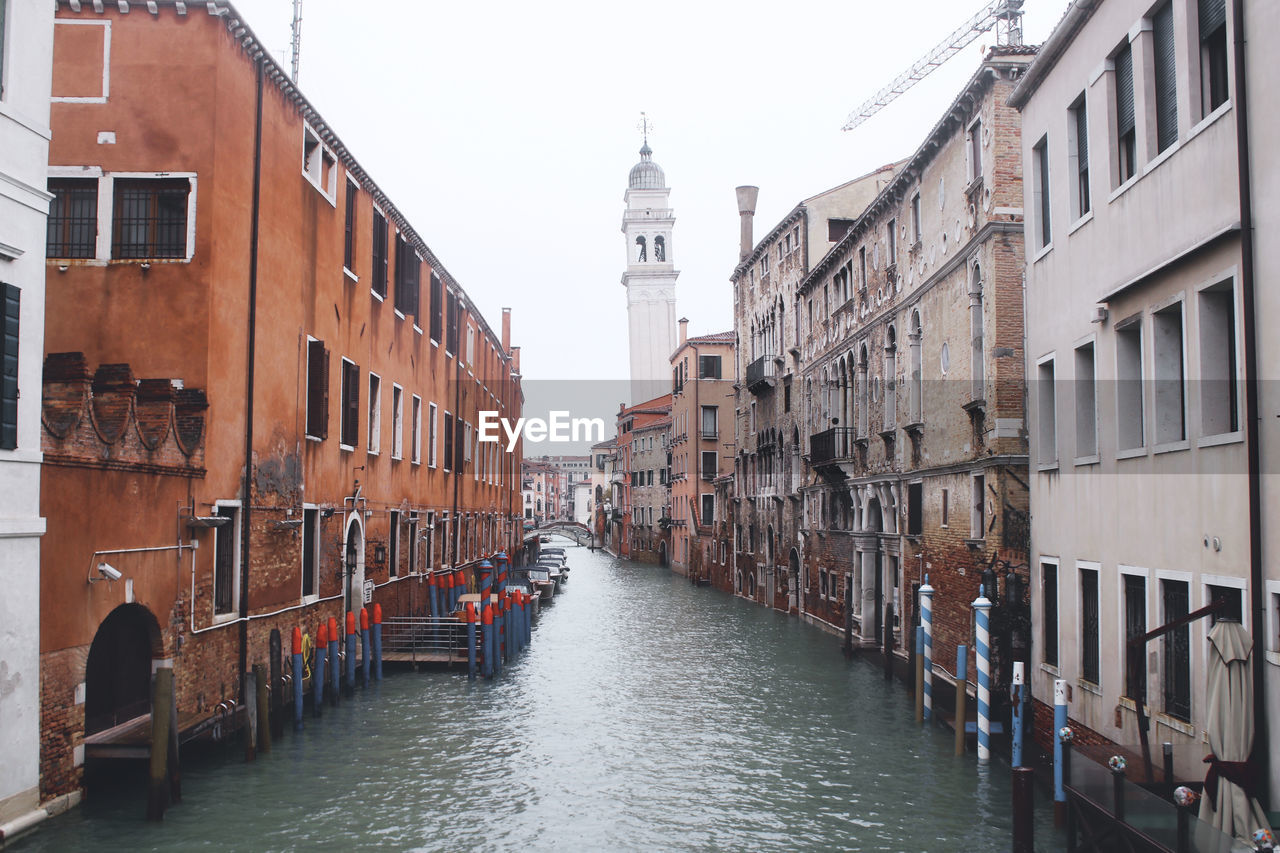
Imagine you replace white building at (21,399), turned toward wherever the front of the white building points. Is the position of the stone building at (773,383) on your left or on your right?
on your left

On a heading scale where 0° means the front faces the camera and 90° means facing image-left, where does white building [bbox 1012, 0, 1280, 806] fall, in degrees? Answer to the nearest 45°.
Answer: approximately 45°

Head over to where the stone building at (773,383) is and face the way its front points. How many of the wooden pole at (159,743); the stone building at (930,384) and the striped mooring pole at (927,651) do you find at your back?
0

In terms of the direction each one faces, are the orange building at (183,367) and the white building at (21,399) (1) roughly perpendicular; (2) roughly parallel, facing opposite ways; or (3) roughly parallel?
roughly parallel

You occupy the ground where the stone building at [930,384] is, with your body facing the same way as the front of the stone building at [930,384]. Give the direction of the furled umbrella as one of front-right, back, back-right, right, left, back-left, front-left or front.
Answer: front-left

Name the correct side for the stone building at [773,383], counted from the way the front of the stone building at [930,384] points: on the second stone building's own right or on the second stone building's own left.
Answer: on the second stone building's own right

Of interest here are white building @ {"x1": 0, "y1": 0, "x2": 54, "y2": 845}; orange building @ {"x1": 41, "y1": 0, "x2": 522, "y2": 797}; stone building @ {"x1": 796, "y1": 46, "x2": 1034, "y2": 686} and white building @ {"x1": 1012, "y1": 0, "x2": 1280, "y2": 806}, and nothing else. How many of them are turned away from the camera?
0

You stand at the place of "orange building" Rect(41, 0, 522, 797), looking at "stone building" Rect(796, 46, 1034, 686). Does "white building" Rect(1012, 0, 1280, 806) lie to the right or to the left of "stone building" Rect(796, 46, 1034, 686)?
right

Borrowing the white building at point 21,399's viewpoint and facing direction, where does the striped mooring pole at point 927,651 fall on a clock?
The striped mooring pole is roughly at 10 o'clock from the white building.

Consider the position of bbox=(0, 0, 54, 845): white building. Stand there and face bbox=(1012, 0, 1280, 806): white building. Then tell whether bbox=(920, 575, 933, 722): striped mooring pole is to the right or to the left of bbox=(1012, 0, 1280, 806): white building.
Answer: left

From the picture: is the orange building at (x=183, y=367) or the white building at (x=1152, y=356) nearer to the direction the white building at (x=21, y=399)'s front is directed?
the white building

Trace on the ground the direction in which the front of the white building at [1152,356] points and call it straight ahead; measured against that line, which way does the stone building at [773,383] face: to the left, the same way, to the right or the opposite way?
the same way

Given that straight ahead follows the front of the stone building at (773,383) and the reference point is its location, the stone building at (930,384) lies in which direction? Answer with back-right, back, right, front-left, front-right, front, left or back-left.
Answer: front-left

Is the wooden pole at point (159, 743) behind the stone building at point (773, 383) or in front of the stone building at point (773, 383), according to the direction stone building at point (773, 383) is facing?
in front

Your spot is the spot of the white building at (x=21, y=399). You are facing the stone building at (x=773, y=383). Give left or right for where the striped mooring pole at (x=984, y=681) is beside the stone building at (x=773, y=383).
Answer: right

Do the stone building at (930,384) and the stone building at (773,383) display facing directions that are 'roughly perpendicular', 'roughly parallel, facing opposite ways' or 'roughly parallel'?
roughly parallel

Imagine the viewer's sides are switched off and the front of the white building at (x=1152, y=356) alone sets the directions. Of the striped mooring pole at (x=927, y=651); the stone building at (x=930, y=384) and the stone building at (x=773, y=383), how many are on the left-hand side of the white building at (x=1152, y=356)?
0

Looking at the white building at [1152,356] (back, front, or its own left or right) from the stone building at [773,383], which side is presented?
right

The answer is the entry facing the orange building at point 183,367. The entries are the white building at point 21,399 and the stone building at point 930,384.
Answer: the stone building

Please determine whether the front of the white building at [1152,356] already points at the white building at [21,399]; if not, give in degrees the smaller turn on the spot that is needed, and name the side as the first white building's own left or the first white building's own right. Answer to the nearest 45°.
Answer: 0° — it already faces it

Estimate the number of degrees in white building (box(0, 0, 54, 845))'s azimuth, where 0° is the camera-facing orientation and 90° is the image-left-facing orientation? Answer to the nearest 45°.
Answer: approximately 315°
